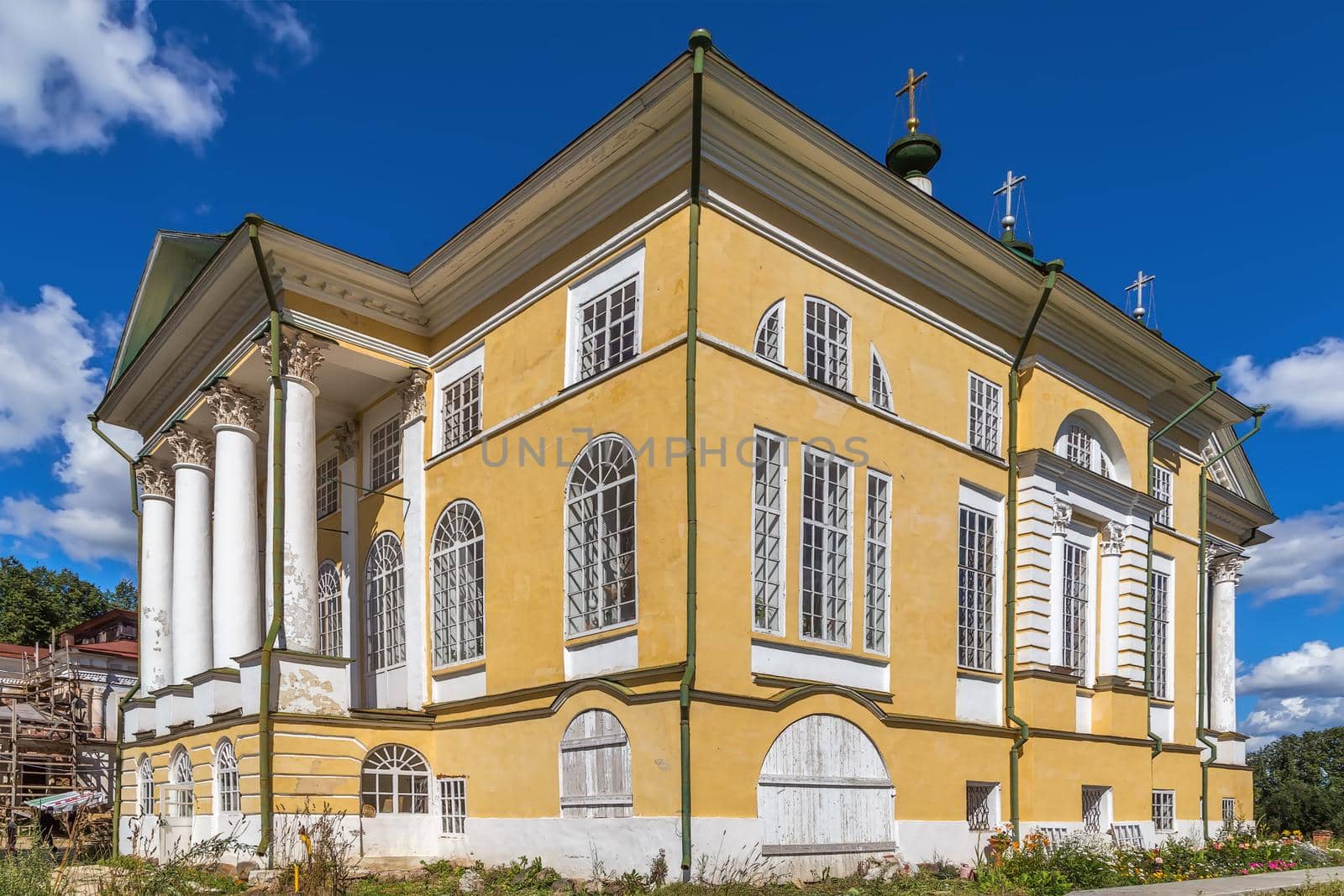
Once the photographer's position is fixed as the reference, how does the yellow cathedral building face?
facing the viewer and to the left of the viewer
